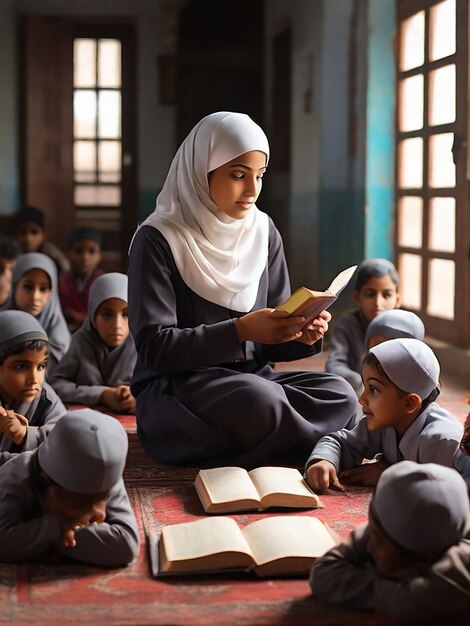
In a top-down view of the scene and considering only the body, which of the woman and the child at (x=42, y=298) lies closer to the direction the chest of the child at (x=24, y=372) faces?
the woman

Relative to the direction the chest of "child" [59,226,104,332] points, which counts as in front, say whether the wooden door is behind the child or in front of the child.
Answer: behind

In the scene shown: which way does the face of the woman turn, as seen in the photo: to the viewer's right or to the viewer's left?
to the viewer's right

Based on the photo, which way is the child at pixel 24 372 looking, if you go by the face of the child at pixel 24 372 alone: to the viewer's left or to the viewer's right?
to the viewer's right

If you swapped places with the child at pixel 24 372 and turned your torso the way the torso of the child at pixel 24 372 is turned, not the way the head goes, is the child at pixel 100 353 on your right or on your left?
on your left

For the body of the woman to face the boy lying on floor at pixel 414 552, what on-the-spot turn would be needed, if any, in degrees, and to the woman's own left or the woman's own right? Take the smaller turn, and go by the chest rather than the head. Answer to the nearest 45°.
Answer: approximately 45° to the woman's own right

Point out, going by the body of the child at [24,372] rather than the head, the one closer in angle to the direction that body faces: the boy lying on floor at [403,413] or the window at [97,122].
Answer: the boy lying on floor

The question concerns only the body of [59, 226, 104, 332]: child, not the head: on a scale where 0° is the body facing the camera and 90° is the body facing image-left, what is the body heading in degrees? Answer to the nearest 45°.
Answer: approximately 0°
